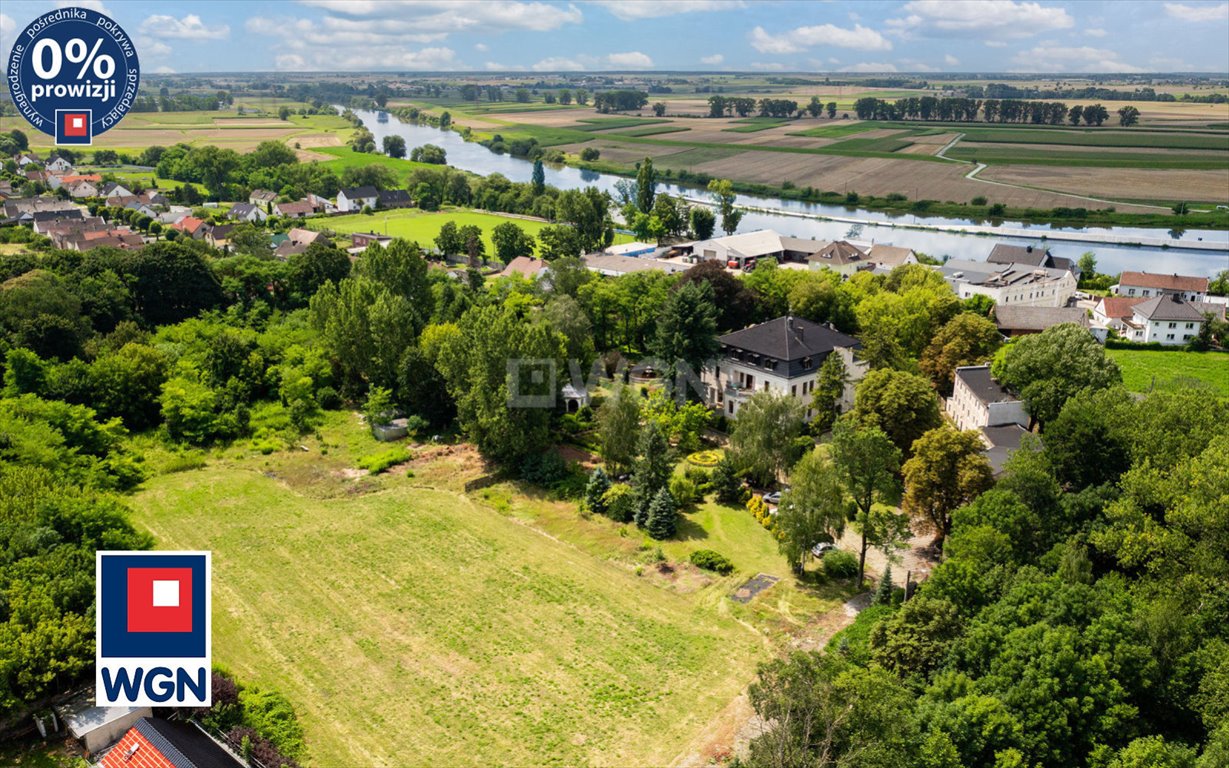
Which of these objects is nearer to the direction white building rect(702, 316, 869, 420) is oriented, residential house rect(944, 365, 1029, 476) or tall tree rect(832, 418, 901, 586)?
the tall tree

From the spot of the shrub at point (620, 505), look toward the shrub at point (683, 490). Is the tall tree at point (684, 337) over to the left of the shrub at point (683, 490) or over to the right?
left

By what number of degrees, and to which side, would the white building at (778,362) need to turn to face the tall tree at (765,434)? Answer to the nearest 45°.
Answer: approximately 45° to its left

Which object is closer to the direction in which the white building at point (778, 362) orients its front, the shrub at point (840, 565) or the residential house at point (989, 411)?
the shrub

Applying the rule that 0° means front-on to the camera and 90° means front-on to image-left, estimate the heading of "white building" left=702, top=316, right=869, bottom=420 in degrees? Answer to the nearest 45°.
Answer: approximately 45°

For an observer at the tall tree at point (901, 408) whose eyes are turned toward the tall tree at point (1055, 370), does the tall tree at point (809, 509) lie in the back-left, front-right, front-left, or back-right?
back-right
